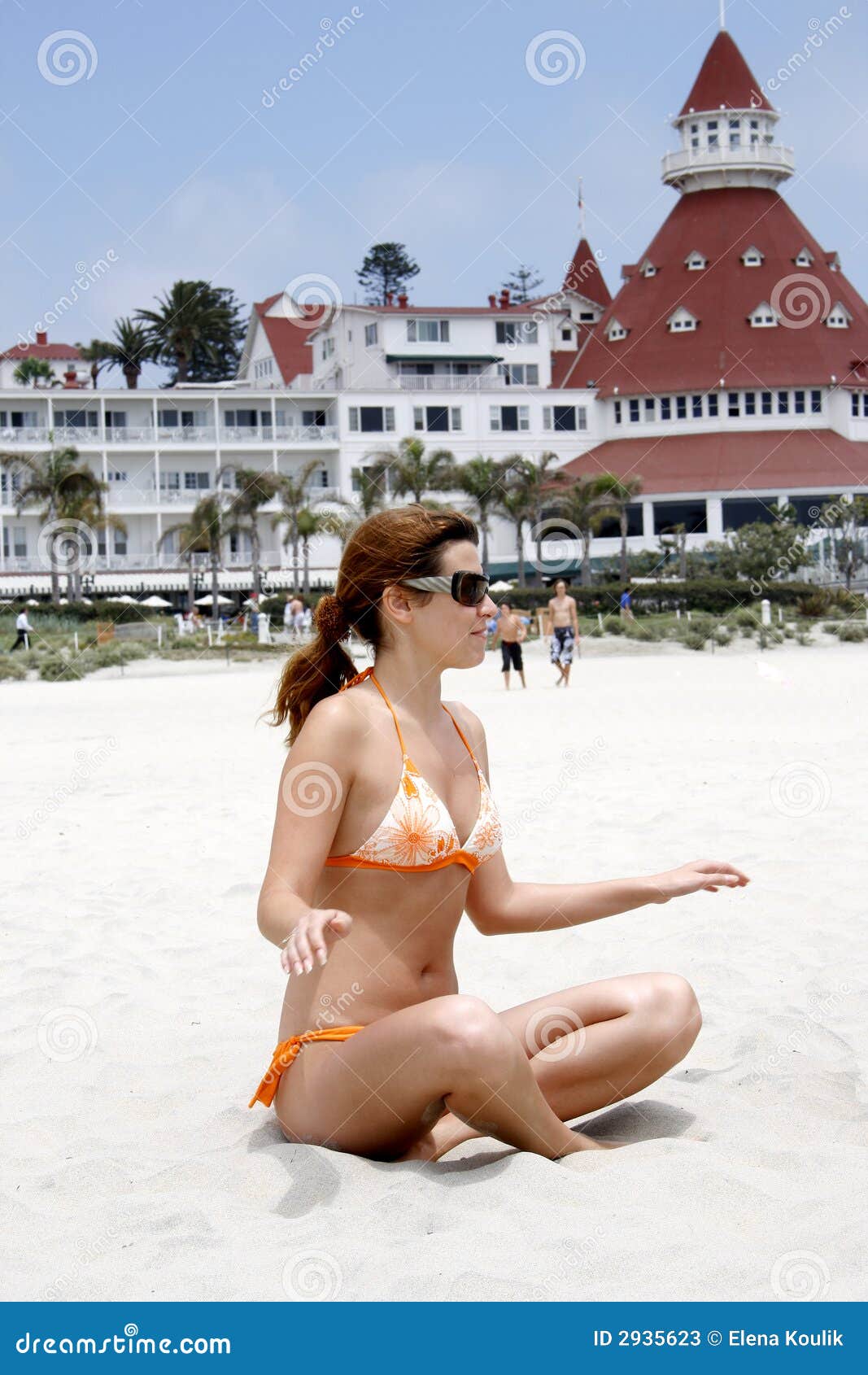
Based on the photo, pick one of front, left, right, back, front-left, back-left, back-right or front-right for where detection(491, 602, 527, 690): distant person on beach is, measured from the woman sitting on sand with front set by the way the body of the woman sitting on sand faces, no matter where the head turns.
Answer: back-left

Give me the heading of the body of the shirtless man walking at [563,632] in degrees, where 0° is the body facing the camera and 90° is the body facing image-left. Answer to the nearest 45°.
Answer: approximately 0°

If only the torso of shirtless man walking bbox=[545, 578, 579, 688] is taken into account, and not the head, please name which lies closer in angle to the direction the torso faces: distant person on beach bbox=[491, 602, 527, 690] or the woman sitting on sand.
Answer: the woman sitting on sand

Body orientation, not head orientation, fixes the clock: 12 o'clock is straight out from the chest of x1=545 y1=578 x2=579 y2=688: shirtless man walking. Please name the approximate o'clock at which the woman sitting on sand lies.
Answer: The woman sitting on sand is roughly at 12 o'clock from the shirtless man walking.

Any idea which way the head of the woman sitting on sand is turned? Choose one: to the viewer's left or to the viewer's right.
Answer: to the viewer's right
